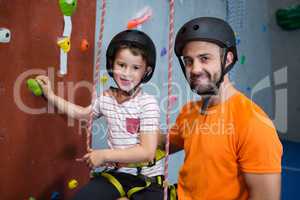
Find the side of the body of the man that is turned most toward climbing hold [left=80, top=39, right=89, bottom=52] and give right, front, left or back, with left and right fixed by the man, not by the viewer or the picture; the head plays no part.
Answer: right

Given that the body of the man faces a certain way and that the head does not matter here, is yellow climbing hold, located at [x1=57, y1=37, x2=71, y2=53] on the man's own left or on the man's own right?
on the man's own right

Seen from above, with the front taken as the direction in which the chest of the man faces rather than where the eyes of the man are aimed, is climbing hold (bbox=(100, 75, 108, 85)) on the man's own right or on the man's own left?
on the man's own right

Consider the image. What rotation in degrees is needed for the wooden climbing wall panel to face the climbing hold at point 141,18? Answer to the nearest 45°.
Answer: approximately 135° to its left
